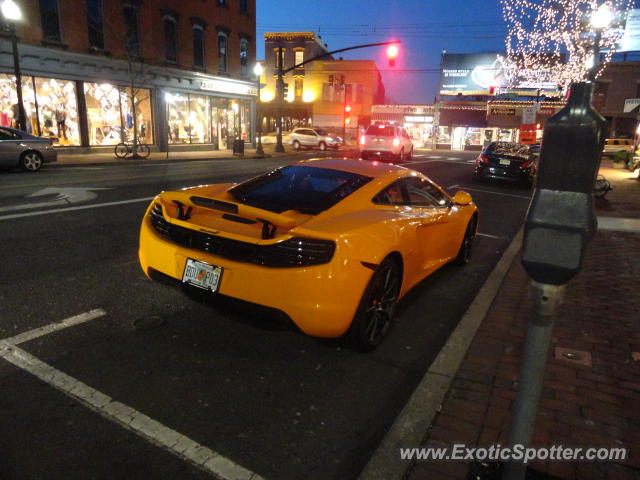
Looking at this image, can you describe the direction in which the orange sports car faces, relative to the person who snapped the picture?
facing away from the viewer and to the right of the viewer

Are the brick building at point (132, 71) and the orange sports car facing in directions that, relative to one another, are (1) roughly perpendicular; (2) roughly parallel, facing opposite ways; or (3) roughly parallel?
roughly perpendicular

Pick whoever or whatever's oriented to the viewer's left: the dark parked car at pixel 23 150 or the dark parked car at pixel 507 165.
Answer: the dark parked car at pixel 23 150

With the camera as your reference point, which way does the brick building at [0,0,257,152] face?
facing the viewer and to the right of the viewer

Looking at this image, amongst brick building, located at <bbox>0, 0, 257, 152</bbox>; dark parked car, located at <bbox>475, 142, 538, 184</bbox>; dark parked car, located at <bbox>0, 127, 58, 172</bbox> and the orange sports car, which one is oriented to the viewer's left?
dark parked car, located at <bbox>0, 127, 58, 172</bbox>

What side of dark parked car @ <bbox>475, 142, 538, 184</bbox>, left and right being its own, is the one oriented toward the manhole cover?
back

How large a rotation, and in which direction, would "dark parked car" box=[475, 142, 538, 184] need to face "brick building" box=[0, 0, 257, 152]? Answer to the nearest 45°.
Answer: approximately 90° to its left

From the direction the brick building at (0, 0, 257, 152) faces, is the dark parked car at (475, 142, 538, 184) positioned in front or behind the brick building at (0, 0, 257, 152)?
in front

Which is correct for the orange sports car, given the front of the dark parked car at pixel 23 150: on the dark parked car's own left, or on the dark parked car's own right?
on the dark parked car's own left

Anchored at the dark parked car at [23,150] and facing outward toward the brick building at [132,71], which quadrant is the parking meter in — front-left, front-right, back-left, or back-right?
back-right

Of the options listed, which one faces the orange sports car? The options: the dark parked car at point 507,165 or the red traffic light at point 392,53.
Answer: the red traffic light

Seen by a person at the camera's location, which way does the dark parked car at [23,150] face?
facing to the left of the viewer

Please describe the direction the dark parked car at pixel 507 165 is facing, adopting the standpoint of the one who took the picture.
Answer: facing away from the viewer

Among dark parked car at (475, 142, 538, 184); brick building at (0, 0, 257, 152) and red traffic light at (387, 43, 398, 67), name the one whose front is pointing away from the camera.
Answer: the dark parked car
